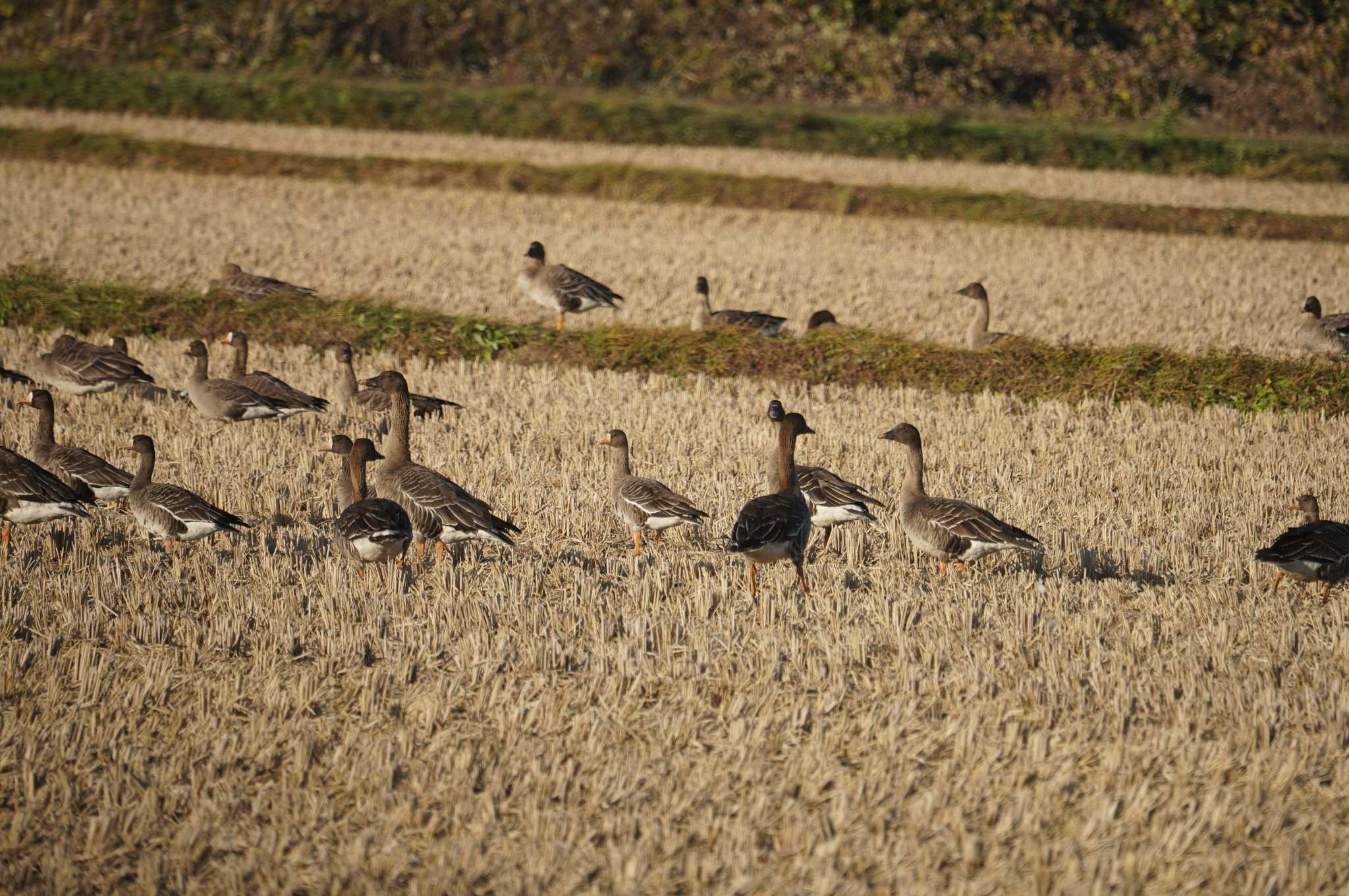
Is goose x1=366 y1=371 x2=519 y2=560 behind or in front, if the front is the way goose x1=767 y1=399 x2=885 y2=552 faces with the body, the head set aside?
in front

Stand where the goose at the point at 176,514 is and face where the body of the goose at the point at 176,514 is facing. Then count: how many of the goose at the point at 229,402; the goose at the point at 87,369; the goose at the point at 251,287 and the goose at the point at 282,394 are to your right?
4

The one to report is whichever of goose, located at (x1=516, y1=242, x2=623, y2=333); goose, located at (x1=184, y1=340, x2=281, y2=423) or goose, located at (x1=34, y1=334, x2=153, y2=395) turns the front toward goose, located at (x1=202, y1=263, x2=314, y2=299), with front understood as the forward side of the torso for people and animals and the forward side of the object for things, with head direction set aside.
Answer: goose, located at (x1=516, y1=242, x2=623, y2=333)

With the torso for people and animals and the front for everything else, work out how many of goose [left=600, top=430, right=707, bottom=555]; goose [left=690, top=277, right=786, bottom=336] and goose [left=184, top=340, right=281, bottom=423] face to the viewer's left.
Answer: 3

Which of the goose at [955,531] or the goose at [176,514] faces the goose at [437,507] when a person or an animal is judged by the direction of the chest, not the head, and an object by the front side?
the goose at [955,531]

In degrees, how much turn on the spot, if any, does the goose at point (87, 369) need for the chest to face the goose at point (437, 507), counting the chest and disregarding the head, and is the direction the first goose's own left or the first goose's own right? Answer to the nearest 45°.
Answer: approximately 90° to the first goose's own left

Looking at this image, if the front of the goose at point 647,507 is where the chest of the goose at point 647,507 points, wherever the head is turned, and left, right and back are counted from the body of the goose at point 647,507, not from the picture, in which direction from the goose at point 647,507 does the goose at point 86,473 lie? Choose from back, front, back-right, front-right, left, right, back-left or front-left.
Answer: front

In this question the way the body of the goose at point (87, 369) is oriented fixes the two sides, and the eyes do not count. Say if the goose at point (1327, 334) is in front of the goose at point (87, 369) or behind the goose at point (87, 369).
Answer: behind

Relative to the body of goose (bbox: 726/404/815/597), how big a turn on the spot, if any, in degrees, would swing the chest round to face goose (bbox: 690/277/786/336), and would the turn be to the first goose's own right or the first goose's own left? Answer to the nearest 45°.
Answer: approximately 45° to the first goose's own left

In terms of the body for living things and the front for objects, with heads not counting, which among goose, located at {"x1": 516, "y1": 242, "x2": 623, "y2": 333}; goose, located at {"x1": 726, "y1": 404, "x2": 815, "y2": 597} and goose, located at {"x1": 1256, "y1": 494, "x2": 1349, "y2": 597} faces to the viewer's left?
goose, located at {"x1": 516, "y1": 242, "x2": 623, "y2": 333}

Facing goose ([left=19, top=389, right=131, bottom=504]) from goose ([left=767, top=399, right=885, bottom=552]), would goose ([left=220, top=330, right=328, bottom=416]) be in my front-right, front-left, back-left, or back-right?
front-right

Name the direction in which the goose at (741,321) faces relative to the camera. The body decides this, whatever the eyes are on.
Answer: to the viewer's left

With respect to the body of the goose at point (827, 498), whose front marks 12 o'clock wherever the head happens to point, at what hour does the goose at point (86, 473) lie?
the goose at point (86, 473) is roughly at 12 o'clock from the goose at point (827, 498).

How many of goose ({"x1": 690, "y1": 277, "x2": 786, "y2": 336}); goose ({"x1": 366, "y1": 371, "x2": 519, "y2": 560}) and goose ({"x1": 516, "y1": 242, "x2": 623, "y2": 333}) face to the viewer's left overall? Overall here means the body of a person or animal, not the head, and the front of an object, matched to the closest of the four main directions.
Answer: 3

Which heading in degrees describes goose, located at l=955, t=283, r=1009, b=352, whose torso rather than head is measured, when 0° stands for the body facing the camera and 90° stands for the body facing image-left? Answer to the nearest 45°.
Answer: approximately 90°

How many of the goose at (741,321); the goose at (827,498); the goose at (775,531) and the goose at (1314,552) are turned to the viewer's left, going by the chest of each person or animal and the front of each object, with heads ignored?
2
